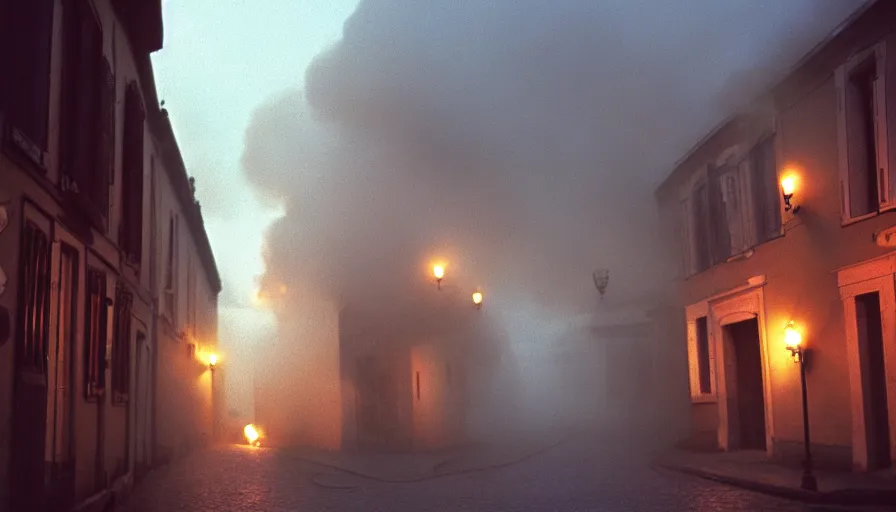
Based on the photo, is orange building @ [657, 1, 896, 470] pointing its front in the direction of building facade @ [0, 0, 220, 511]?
yes

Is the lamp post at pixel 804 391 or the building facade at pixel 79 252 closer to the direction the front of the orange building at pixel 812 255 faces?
the building facade

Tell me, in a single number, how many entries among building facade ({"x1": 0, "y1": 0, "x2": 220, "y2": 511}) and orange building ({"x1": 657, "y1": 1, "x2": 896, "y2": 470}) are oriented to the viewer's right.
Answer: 1

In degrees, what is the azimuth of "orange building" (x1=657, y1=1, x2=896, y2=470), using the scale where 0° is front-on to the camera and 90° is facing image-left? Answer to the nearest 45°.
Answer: approximately 45°

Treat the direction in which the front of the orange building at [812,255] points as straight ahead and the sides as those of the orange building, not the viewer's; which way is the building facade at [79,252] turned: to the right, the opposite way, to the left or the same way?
the opposite way

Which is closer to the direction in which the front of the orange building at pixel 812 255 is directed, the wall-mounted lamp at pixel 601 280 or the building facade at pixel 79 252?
the building facade

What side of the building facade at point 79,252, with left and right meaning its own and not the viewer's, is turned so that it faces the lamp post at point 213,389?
left

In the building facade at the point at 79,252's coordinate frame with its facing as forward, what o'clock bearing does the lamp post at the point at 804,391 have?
The lamp post is roughly at 12 o'clock from the building facade.

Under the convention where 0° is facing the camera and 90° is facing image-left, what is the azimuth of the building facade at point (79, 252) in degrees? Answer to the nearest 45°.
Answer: approximately 270°
